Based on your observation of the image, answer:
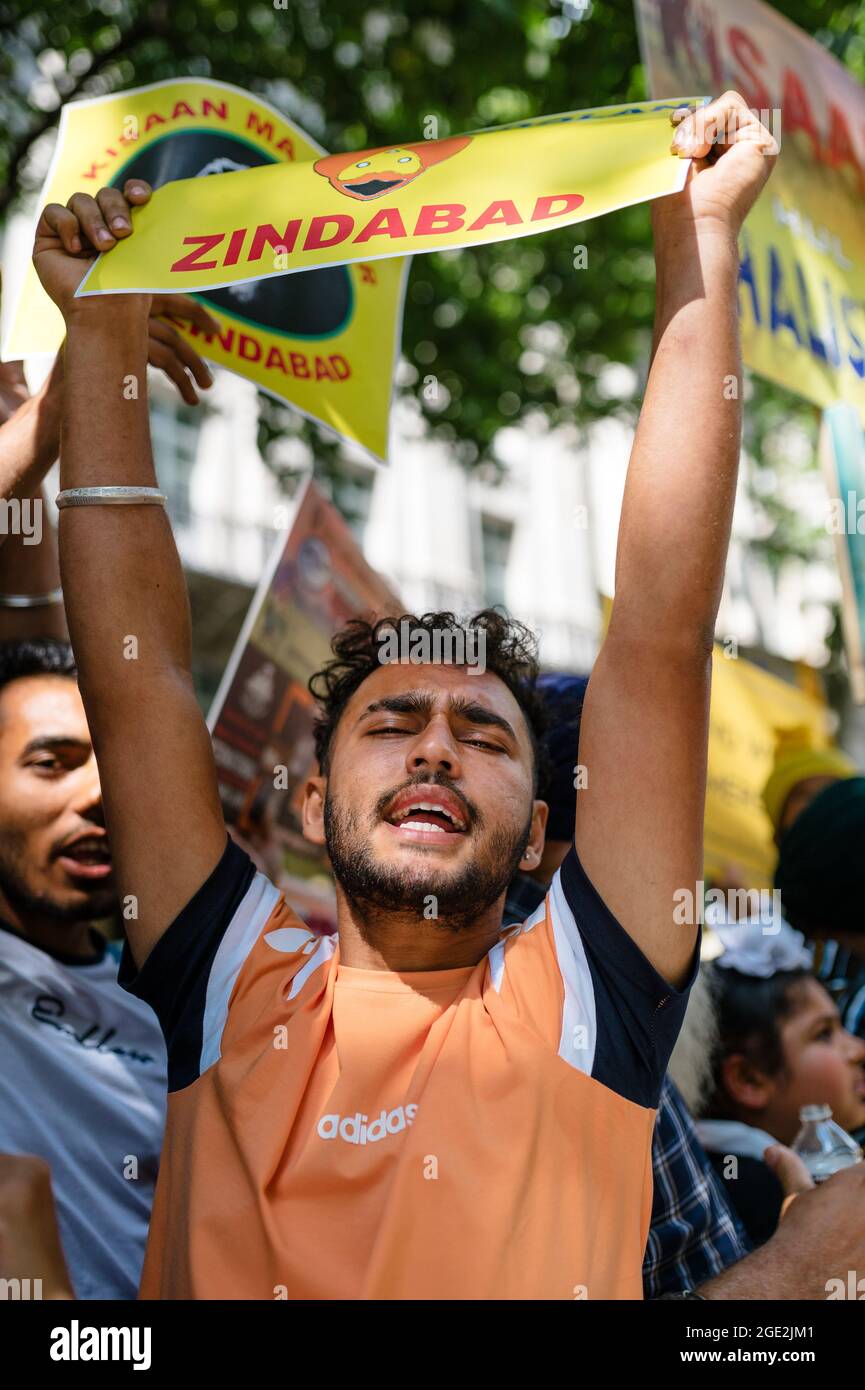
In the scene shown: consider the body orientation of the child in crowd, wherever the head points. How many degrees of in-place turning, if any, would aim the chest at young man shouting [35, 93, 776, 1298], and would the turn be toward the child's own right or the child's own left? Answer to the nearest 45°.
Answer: approximately 90° to the child's own right

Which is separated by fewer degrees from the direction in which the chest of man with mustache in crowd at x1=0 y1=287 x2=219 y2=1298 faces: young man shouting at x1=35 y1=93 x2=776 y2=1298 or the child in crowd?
the young man shouting

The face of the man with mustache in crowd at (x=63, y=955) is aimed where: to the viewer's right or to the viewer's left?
to the viewer's right

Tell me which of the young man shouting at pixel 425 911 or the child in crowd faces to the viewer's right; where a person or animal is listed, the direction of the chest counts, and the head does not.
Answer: the child in crowd

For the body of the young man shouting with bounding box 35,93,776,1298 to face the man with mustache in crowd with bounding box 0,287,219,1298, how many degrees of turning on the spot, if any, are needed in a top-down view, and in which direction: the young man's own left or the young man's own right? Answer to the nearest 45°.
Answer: approximately 135° to the young man's own right

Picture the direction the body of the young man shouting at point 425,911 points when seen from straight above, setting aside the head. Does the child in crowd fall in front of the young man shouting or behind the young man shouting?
behind

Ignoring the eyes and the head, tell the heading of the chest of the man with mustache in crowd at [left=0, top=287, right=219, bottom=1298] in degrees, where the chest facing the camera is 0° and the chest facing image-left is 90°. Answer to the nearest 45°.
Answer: approximately 315°
